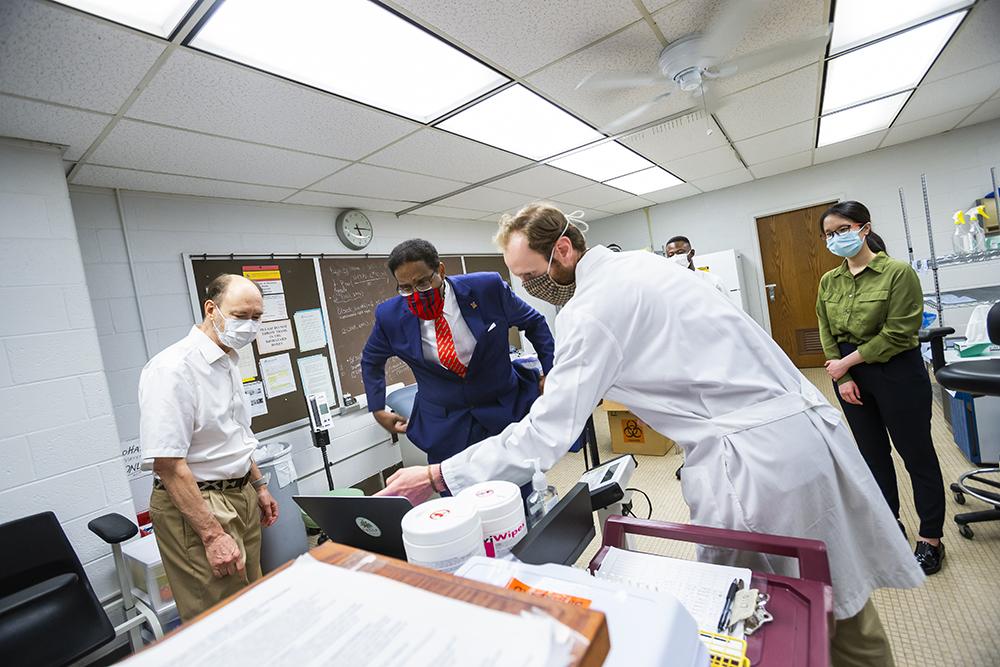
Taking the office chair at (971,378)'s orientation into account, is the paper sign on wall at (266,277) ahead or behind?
ahead

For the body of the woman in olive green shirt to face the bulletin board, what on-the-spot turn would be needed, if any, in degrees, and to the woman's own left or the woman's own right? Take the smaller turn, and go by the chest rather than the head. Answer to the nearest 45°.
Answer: approximately 45° to the woman's own right

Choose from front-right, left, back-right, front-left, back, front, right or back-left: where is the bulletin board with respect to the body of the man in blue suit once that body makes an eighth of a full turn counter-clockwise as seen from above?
back

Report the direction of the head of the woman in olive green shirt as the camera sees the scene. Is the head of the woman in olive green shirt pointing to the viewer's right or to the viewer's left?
to the viewer's left

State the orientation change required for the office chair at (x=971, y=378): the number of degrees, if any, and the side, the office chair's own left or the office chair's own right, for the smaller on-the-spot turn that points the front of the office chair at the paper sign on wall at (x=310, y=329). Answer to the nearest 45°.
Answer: approximately 45° to the office chair's own right

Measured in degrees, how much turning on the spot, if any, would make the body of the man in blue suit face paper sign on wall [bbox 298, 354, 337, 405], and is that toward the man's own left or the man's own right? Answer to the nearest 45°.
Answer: approximately 135° to the man's own right

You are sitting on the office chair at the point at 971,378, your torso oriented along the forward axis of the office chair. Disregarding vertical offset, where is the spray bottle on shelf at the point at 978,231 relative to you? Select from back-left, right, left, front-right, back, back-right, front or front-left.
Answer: back-right

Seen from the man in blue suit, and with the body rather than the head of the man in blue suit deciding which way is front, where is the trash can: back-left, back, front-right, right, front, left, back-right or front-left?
back-right

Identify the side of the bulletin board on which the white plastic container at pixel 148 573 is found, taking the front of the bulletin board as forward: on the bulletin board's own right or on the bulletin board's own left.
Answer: on the bulletin board's own right

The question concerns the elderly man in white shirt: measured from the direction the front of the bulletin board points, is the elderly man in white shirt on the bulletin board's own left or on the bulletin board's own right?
on the bulletin board's own right

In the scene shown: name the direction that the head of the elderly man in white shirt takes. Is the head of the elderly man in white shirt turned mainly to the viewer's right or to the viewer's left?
to the viewer's right

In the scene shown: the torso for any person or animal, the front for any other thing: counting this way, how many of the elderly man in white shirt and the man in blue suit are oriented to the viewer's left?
0
